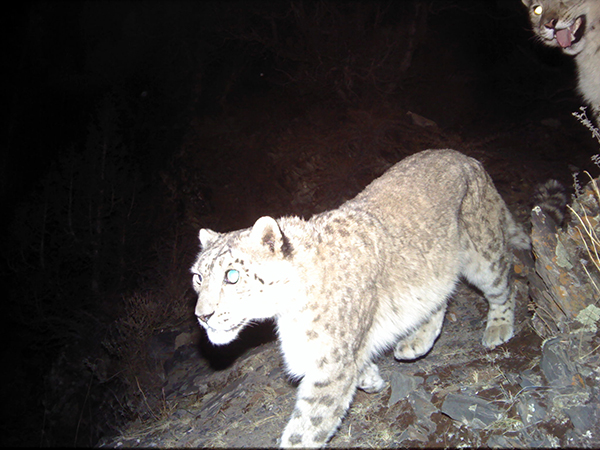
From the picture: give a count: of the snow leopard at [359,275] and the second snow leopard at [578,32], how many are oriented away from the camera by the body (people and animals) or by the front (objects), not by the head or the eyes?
0

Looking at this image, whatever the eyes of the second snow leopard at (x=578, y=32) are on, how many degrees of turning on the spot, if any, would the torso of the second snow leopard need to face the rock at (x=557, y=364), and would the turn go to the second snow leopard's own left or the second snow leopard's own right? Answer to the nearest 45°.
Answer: approximately 90° to the second snow leopard's own left

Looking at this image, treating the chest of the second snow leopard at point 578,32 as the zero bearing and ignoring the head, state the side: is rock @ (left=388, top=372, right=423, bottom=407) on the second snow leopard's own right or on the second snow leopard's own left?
on the second snow leopard's own left

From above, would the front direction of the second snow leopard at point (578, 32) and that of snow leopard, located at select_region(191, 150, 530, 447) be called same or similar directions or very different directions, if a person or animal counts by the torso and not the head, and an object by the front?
same or similar directions

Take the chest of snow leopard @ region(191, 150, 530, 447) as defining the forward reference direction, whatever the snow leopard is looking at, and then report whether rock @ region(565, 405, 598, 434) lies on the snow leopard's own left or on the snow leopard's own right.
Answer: on the snow leopard's own left

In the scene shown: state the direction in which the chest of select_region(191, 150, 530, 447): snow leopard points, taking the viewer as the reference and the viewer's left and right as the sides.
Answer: facing the viewer and to the left of the viewer

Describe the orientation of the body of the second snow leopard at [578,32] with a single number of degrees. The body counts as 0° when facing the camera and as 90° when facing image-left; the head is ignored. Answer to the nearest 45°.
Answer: approximately 45°
